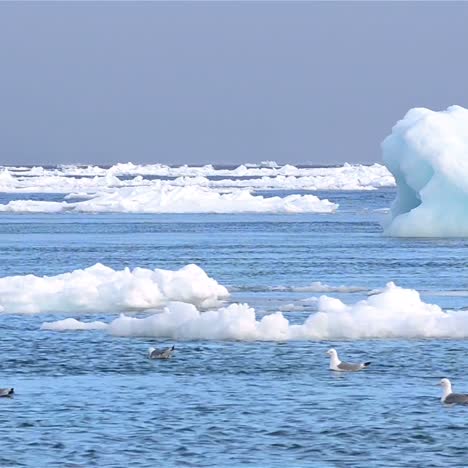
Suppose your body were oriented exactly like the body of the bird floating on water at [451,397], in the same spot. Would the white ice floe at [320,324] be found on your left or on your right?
on your right

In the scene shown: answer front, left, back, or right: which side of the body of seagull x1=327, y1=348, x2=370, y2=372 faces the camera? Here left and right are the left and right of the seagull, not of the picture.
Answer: left

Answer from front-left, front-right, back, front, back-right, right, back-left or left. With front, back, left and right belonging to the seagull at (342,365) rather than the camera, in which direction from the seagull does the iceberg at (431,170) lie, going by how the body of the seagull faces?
right

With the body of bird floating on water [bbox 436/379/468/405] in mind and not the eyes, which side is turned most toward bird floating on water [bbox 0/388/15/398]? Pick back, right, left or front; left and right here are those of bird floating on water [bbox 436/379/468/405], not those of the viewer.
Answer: front

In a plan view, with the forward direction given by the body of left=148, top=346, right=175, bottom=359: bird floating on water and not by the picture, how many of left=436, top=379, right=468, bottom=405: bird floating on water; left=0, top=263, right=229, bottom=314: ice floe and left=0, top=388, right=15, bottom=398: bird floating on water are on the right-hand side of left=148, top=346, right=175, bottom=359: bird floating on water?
1

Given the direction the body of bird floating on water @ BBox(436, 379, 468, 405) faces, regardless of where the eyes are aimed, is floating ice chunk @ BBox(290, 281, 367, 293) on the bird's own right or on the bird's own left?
on the bird's own right

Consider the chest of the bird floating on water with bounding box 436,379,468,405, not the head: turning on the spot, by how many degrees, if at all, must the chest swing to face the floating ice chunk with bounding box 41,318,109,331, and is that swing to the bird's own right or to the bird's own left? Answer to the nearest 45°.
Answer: approximately 45° to the bird's own right

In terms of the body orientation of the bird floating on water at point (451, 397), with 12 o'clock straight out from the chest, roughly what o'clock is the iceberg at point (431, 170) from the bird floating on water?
The iceberg is roughly at 3 o'clock from the bird floating on water.

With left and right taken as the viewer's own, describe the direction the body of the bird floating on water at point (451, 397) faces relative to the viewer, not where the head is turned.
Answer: facing to the left of the viewer
